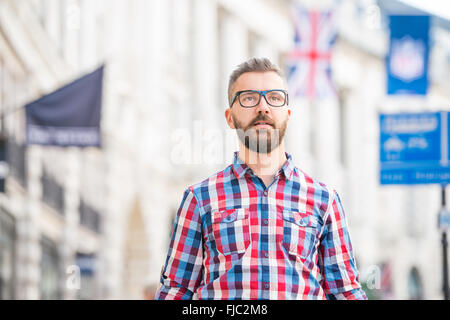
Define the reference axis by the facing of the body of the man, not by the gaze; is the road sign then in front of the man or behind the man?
behind

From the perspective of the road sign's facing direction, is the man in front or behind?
in front

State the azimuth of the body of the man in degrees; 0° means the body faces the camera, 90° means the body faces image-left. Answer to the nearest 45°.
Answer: approximately 0°

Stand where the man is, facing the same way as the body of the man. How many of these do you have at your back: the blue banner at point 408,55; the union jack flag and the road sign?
3

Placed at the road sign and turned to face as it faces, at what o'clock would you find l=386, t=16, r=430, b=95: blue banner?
The blue banner is roughly at 6 o'clock from the road sign.

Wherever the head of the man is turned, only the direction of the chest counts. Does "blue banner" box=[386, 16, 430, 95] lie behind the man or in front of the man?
behind

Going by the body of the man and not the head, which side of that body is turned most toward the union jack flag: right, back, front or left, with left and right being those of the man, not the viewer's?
back

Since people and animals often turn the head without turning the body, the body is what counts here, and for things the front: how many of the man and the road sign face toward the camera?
2
